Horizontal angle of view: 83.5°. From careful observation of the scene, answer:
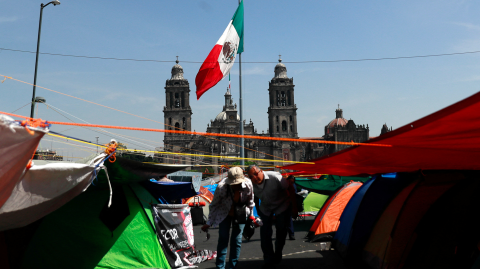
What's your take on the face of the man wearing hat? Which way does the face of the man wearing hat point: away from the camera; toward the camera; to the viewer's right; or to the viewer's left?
toward the camera

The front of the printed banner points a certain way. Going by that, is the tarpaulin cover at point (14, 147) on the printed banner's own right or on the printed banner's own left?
on the printed banner's own right

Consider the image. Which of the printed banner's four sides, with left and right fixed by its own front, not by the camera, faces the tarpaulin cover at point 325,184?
back

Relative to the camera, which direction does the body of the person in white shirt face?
toward the camera

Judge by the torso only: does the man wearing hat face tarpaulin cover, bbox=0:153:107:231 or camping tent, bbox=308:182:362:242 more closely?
the tarpaulin cover

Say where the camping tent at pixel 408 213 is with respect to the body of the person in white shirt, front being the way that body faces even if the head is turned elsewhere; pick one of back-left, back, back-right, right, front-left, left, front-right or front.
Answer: left

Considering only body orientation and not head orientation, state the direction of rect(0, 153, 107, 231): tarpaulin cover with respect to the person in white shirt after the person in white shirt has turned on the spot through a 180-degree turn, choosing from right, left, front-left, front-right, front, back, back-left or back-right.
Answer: back-left

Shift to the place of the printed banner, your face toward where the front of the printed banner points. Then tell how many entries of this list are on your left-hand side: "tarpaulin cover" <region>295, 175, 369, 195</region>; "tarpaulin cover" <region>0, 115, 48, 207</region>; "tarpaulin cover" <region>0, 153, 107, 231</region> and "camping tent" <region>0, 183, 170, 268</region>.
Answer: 1

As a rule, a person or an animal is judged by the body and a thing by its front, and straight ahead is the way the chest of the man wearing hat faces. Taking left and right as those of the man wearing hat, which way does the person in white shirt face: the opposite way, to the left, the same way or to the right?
the same way

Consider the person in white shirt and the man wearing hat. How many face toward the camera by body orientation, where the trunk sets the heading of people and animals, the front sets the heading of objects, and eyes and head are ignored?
2

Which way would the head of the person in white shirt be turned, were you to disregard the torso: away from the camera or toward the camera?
toward the camera

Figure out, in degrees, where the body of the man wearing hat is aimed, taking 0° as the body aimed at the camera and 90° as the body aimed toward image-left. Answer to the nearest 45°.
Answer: approximately 0°

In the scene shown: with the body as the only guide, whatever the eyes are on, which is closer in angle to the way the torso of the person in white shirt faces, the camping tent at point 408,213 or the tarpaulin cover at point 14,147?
the tarpaulin cover
